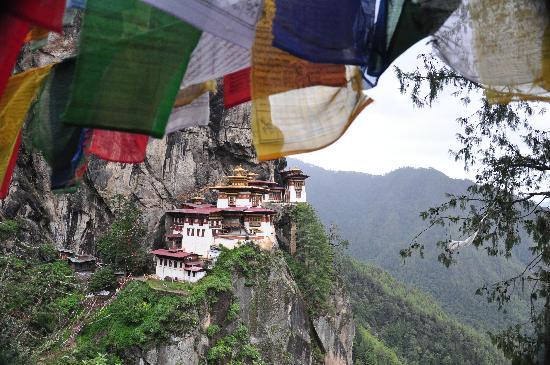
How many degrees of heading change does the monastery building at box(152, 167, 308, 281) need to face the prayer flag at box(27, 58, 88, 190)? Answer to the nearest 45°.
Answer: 0° — it already faces it

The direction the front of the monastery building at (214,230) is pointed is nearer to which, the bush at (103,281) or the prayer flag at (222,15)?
the prayer flag

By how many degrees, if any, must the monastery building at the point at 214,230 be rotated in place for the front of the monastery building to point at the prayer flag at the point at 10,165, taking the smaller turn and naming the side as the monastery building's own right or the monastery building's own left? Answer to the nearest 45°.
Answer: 0° — it already faces it

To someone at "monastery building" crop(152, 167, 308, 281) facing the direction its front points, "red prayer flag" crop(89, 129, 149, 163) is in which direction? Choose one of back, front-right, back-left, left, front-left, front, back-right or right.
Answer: front

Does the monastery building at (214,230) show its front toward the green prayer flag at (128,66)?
yes

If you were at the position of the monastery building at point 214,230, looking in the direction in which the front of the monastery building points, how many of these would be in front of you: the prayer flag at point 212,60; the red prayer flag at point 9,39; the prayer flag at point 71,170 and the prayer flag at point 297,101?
4

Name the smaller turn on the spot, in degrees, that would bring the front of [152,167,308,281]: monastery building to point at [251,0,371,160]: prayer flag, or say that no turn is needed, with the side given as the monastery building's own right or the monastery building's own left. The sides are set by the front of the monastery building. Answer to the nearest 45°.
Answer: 0° — it already faces it

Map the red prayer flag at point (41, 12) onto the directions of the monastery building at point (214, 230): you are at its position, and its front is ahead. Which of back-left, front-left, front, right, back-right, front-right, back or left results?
front

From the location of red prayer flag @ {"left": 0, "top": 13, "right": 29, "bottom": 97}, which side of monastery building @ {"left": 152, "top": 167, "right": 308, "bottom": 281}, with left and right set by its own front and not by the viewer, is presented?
front

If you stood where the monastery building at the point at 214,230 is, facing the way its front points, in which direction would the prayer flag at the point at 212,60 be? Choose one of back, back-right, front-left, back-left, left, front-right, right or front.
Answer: front

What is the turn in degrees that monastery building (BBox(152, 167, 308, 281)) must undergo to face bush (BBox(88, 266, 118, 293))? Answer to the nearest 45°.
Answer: approximately 90° to its right

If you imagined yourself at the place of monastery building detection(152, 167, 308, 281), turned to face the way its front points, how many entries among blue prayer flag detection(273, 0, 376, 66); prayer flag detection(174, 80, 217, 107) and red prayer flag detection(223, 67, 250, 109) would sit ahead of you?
3

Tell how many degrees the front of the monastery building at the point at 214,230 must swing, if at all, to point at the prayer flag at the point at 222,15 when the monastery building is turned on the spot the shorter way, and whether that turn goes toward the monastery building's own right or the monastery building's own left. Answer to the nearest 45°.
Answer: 0° — it already faces it

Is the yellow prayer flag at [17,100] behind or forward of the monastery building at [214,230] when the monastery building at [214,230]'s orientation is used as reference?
forward

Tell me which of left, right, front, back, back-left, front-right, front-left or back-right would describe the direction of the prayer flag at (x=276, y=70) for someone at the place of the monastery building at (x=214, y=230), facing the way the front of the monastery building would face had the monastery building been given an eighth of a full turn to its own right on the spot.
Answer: front-left

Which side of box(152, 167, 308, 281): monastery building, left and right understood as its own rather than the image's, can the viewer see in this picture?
front

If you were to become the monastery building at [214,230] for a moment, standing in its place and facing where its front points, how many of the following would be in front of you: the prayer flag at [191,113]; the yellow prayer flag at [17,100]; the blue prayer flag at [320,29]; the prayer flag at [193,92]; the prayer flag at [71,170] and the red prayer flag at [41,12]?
6
